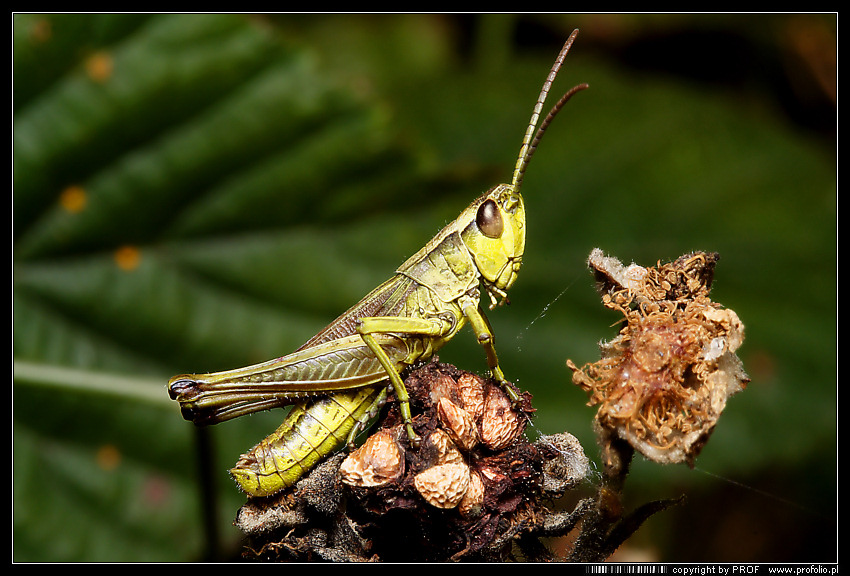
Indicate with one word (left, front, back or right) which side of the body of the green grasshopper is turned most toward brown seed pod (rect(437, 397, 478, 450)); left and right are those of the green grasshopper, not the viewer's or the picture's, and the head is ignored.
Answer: front

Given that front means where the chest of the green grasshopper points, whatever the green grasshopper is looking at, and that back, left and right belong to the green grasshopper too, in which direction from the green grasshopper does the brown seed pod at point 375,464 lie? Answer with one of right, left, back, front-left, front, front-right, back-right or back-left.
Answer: right

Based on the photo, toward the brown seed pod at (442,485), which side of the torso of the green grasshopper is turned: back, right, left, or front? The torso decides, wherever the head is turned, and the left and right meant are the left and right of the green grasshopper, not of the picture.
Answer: right

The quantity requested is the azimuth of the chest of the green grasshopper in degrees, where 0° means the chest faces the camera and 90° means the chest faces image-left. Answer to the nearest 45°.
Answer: approximately 270°

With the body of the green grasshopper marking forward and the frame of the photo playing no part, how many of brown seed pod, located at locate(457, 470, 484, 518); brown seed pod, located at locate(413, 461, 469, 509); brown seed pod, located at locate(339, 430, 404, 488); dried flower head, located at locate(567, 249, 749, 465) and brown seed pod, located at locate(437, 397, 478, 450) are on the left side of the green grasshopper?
0

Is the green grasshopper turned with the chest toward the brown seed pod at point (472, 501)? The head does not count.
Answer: yes
